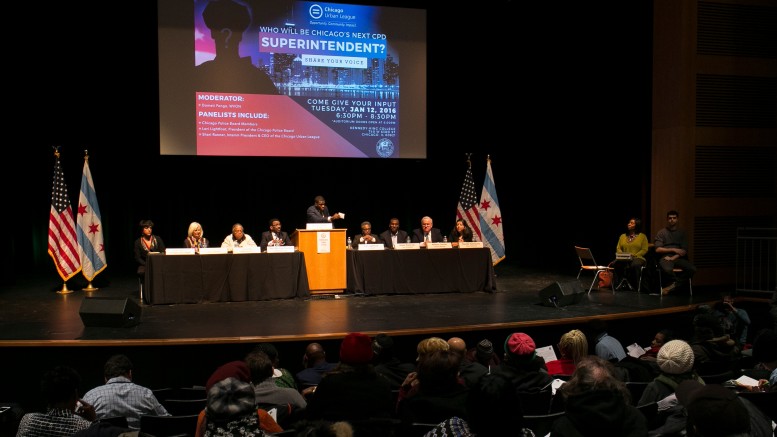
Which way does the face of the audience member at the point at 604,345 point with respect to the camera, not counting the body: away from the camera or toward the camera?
away from the camera

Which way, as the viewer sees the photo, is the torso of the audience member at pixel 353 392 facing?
away from the camera

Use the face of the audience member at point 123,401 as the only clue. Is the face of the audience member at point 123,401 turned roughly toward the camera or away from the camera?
away from the camera

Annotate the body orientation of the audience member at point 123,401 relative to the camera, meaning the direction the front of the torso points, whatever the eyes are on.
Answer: away from the camera

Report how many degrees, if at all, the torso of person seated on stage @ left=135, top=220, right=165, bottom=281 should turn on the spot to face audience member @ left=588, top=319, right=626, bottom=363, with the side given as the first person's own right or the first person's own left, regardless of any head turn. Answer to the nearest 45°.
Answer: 0° — they already face them

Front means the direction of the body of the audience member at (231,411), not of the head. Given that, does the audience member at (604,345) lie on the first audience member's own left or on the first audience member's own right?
on the first audience member's own right

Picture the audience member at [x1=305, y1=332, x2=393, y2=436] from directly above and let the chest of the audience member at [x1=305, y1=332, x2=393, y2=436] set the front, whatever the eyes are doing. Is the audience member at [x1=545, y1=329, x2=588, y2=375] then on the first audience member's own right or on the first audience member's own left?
on the first audience member's own right

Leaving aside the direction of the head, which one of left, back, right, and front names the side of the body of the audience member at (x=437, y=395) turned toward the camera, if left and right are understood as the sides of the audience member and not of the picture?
back

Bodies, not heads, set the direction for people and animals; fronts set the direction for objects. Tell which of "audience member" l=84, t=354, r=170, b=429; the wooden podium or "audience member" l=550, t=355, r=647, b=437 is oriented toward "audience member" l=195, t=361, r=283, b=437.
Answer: the wooden podium

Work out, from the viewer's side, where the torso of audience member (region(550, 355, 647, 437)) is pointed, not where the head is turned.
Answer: away from the camera

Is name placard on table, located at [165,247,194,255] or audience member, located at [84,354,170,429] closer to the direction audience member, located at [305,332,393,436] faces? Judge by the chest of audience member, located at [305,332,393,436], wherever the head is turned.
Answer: the name placard on table

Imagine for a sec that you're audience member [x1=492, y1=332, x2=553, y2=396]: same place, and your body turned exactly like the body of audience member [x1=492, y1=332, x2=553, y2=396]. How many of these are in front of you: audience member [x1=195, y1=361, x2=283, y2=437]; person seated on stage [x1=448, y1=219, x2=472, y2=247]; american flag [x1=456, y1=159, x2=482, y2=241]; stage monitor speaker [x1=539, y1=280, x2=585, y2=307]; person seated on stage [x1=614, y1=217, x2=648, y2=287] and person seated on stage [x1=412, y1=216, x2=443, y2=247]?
5

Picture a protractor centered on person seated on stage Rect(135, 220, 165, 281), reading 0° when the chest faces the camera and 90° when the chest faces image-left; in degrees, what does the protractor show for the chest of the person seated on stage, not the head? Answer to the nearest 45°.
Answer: approximately 315°
